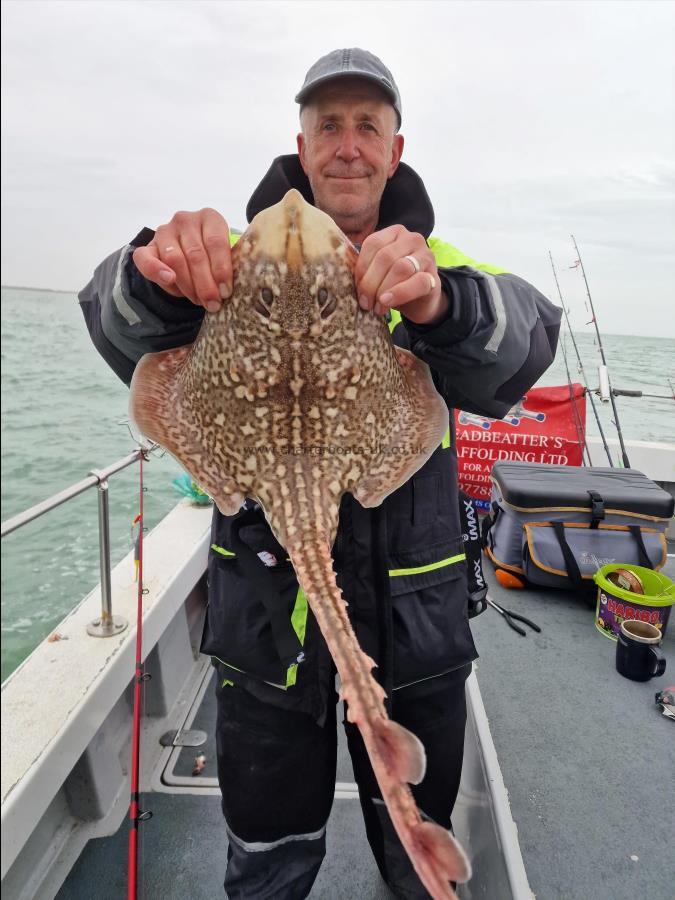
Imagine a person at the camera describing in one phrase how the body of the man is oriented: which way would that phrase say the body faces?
toward the camera

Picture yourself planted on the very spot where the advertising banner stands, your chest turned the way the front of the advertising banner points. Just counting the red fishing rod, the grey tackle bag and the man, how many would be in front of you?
3

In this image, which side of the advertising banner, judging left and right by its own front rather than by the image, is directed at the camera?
front

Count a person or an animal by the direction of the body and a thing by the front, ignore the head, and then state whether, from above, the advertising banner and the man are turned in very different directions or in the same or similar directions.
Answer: same or similar directions

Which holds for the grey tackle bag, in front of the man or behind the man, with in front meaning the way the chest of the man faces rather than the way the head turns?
behind

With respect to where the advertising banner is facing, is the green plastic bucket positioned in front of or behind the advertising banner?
in front

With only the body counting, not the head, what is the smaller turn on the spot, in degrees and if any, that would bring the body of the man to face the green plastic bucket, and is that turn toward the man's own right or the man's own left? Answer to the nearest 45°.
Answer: approximately 135° to the man's own left

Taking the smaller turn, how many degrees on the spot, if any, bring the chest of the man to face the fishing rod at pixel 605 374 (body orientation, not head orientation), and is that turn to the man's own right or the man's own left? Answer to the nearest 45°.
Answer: approximately 135° to the man's own left

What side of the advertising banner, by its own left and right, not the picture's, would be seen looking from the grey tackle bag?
front

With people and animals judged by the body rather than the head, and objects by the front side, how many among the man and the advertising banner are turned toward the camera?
2

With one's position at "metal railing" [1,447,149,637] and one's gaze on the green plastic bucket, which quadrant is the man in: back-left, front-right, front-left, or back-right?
front-right

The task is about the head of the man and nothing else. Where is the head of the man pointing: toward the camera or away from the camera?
toward the camera

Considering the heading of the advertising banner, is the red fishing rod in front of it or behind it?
in front
